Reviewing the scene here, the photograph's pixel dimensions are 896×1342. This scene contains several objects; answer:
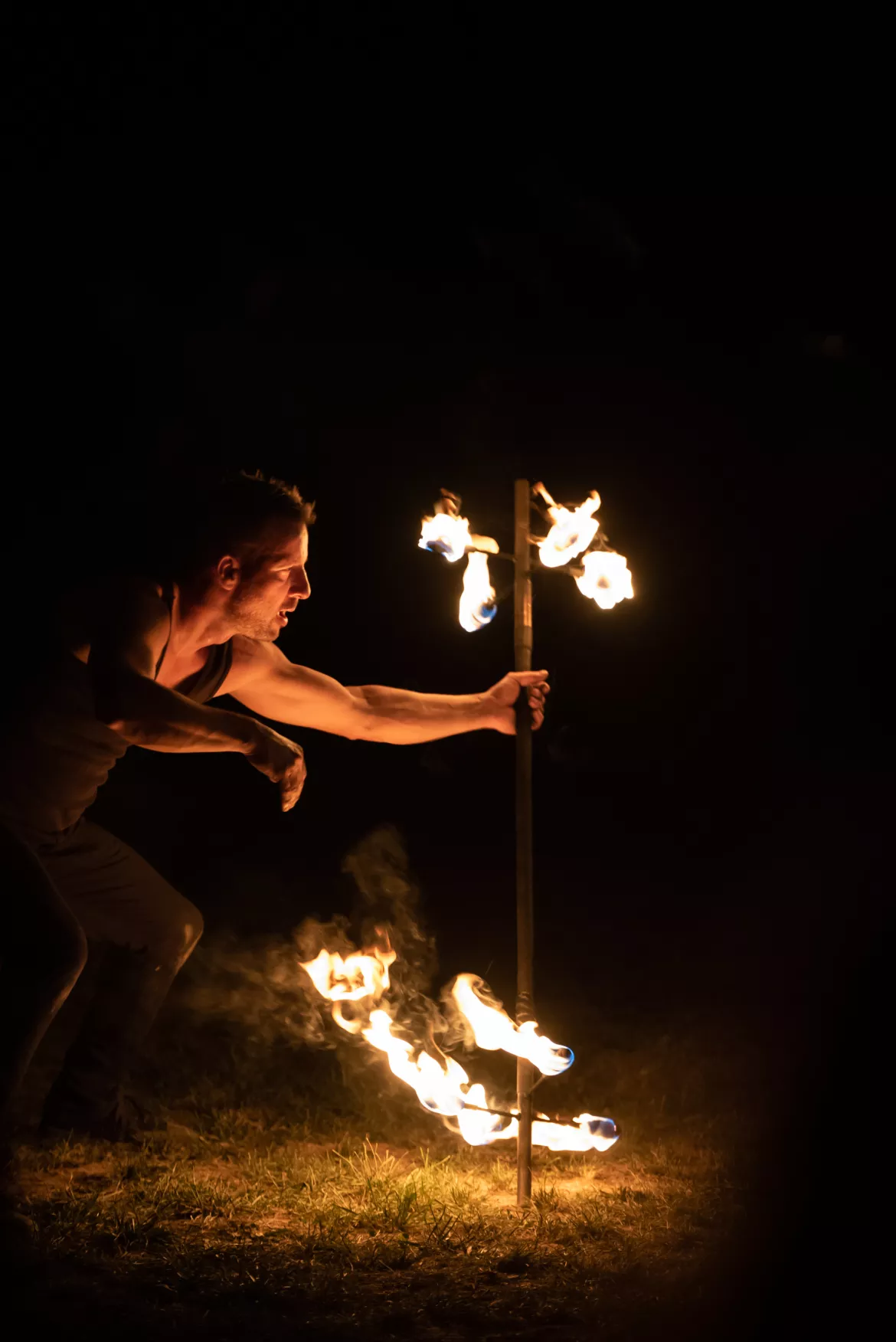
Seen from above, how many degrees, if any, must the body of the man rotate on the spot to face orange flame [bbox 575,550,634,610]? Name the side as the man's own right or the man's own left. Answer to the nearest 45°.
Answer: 0° — they already face it

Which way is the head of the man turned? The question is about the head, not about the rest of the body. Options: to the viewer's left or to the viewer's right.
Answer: to the viewer's right

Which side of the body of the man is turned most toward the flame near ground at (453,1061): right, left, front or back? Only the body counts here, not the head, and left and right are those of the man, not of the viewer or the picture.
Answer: front

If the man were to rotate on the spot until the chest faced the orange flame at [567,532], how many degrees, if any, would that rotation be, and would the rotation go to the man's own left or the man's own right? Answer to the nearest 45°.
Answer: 0° — they already face it

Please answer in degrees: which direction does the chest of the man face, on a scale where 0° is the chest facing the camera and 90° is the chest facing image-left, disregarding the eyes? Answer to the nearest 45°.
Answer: approximately 270°

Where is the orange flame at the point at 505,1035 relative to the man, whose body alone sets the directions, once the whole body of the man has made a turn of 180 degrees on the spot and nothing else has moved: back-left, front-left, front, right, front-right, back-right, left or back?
back
